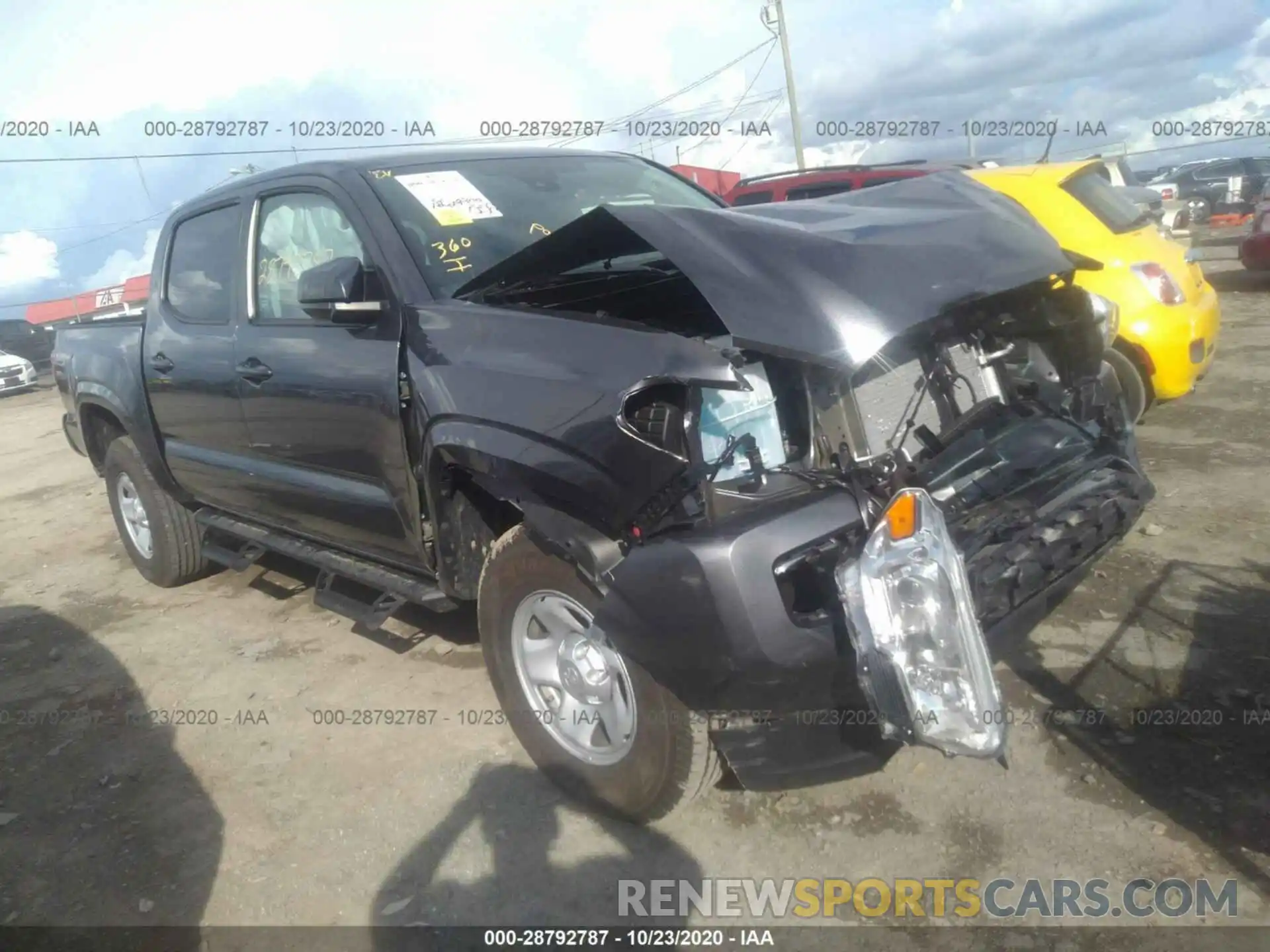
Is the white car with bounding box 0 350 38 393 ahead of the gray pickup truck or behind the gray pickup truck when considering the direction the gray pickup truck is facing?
behind

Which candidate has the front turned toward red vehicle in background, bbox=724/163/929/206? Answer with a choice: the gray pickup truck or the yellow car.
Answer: the yellow car

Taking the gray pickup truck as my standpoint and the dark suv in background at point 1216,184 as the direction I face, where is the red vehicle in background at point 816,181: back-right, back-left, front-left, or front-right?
front-left

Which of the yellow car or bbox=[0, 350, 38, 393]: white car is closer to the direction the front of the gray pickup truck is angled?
the yellow car

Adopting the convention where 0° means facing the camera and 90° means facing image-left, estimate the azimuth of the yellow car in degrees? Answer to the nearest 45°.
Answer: approximately 135°

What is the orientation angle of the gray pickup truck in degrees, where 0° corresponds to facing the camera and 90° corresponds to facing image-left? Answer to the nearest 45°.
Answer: approximately 315°

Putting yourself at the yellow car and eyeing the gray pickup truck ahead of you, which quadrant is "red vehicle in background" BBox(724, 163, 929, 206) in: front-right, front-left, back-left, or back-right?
back-right

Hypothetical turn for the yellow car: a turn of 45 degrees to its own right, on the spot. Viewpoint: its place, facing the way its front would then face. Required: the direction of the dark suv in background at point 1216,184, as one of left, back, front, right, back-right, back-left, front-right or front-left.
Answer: front

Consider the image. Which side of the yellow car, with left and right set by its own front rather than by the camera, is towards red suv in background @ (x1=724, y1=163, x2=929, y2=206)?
front

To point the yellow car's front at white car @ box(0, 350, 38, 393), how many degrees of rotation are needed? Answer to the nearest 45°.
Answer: approximately 45° to its left

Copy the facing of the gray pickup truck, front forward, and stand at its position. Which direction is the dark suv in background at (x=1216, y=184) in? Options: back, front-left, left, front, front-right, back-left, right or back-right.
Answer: left

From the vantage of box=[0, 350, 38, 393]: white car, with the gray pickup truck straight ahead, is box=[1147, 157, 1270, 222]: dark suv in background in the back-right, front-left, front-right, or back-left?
front-left

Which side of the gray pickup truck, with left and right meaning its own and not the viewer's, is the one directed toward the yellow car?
left

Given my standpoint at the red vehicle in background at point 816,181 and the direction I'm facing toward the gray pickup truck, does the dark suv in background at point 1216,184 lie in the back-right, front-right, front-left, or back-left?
back-left

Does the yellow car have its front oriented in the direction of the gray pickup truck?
no
